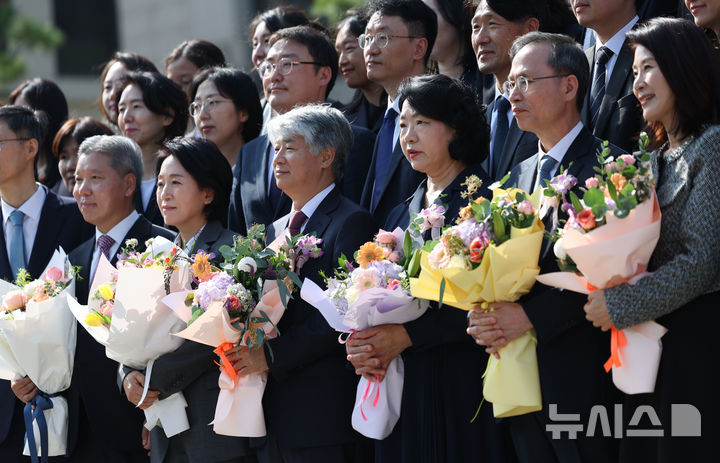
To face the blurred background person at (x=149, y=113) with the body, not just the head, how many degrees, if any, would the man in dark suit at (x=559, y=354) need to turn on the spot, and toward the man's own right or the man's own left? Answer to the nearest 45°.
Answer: approximately 90° to the man's own right

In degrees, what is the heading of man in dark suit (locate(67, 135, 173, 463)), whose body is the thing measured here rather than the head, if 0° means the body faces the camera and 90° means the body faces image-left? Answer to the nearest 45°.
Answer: approximately 45°

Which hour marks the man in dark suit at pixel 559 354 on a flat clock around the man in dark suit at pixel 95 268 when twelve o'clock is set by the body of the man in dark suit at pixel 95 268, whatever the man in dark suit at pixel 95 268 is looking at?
the man in dark suit at pixel 559 354 is roughly at 9 o'clock from the man in dark suit at pixel 95 268.

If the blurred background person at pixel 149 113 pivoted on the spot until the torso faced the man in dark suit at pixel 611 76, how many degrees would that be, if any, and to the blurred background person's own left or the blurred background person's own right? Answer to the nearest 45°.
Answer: approximately 90° to the blurred background person's own left

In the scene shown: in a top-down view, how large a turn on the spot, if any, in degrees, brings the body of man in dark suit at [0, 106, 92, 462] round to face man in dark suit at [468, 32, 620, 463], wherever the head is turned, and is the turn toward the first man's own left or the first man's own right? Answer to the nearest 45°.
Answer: approximately 90° to the first man's own left

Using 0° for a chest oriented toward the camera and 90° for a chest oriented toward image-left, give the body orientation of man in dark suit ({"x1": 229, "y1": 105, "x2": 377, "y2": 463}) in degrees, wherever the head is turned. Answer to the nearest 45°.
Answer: approximately 45°

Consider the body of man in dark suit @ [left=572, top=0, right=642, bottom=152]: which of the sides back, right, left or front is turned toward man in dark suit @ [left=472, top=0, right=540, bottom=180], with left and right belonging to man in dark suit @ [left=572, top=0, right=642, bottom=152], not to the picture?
right

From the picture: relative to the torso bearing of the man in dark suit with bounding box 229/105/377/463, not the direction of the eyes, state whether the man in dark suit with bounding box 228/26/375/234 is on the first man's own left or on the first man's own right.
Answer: on the first man's own right

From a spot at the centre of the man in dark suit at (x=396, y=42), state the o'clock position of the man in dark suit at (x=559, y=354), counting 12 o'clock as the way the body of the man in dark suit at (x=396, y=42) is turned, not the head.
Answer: the man in dark suit at (x=559, y=354) is roughly at 10 o'clock from the man in dark suit at (x=396, y=42).
